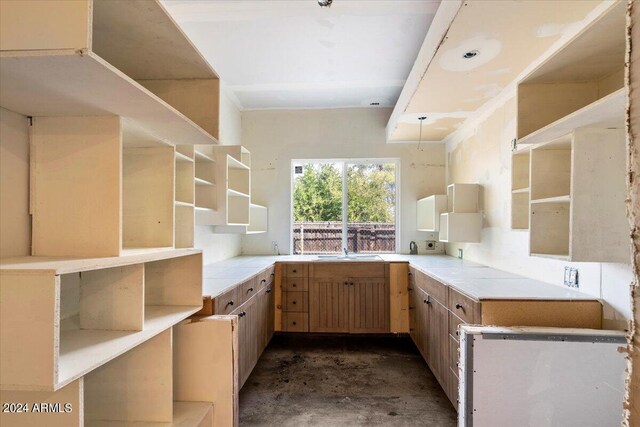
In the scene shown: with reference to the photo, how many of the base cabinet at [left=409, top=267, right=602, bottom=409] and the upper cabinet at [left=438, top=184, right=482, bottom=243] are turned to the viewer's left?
2

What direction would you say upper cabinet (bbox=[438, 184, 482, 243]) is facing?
to the viewer's left

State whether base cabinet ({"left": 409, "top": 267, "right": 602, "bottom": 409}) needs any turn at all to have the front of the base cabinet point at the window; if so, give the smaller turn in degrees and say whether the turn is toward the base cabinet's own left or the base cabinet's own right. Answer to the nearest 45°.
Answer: approximately 45° to the base cabinet's own right

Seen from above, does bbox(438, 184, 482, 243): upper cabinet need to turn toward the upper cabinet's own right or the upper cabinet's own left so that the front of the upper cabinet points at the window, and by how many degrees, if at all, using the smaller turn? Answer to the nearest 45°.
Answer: approximately 45° to the upper cabinet's own right

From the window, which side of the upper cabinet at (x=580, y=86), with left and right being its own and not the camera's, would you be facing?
right

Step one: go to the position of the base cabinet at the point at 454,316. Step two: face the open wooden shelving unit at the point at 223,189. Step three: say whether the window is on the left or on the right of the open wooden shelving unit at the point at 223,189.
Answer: right

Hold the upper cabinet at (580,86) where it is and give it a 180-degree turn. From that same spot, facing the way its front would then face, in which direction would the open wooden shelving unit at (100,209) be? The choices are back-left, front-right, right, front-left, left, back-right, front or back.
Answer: back

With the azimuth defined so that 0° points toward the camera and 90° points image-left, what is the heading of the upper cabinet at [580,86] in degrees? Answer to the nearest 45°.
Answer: approximately 45°

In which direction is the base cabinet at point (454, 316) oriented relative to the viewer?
to the viewer's left

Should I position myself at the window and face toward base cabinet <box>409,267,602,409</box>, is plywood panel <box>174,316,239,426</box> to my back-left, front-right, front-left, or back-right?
front-right
